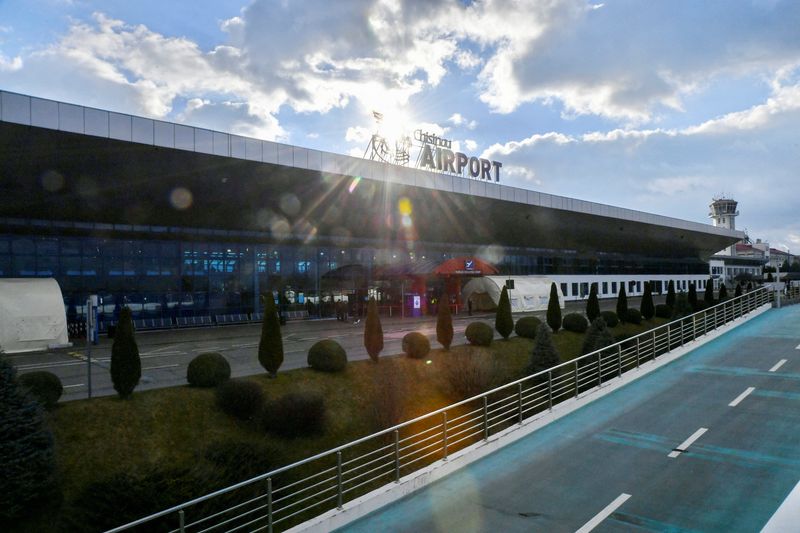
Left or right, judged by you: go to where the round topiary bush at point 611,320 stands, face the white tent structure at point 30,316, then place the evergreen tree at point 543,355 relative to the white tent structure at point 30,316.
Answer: left

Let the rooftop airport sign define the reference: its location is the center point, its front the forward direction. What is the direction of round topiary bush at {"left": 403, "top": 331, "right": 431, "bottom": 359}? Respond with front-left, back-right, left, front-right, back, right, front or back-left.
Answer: front-right

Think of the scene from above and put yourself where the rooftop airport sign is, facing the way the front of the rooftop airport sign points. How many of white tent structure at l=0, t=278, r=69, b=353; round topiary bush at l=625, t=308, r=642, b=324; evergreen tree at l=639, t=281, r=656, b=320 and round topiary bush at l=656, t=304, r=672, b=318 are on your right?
1

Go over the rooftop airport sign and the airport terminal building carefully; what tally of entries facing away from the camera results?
0

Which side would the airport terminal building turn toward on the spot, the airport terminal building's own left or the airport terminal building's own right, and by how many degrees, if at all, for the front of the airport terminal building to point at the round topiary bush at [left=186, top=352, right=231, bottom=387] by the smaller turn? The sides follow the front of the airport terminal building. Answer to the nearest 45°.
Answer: approximately 45° to the airport terminal building's own right

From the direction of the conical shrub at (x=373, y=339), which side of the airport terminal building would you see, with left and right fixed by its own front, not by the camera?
front

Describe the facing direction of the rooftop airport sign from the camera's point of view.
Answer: facing the viewer and to the right of the viewer

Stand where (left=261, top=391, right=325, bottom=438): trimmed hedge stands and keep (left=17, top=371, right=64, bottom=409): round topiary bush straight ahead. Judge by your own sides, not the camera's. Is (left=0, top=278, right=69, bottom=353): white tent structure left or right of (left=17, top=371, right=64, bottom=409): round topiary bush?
right

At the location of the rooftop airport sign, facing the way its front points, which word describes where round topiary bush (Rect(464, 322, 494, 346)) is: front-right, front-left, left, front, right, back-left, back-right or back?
front-right
